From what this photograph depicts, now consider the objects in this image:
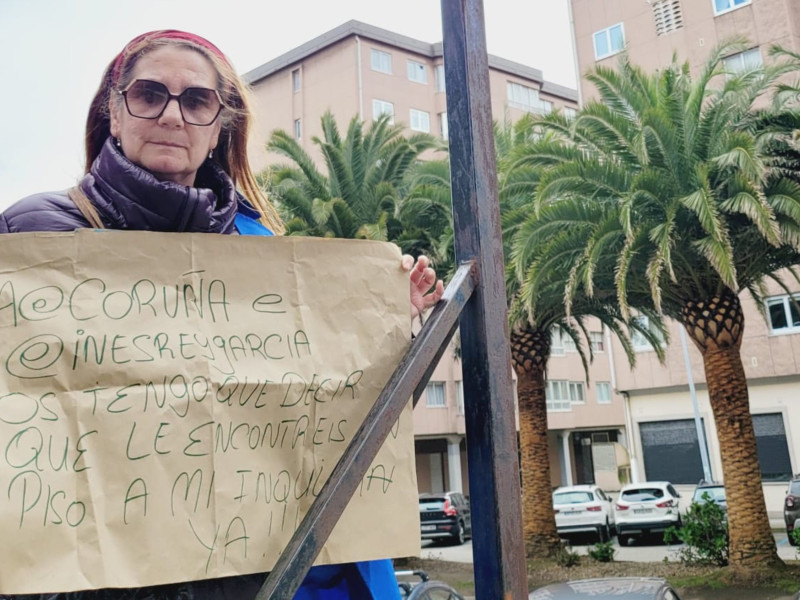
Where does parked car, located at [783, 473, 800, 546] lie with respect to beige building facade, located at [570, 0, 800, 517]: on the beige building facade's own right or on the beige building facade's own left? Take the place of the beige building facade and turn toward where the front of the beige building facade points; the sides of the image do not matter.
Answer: on the beige building facade's own left

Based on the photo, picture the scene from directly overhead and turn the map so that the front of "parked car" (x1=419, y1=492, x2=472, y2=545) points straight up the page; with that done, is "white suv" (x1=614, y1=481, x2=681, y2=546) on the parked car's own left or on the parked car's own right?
on the parked car's own right

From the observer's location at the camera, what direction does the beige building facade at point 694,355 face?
facing the viewer and to the left of the viewer

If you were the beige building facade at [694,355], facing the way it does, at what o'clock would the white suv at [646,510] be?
The white suv is roughly at 11 o'clock from the beige building facade.

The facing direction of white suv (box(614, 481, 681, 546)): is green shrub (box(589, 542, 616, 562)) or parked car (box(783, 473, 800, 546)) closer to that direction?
the parked car

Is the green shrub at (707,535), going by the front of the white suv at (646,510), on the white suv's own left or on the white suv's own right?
on the white suv's own right

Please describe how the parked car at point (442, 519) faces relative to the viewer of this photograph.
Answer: facing away from the viewer and to the right of the viewer

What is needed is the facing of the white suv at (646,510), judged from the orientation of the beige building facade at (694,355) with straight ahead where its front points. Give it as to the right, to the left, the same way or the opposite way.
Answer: the opposite way

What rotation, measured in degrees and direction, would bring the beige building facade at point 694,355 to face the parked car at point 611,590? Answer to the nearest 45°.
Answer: approximately 45° to its left

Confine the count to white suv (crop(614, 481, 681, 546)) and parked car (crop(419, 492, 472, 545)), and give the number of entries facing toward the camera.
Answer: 0
